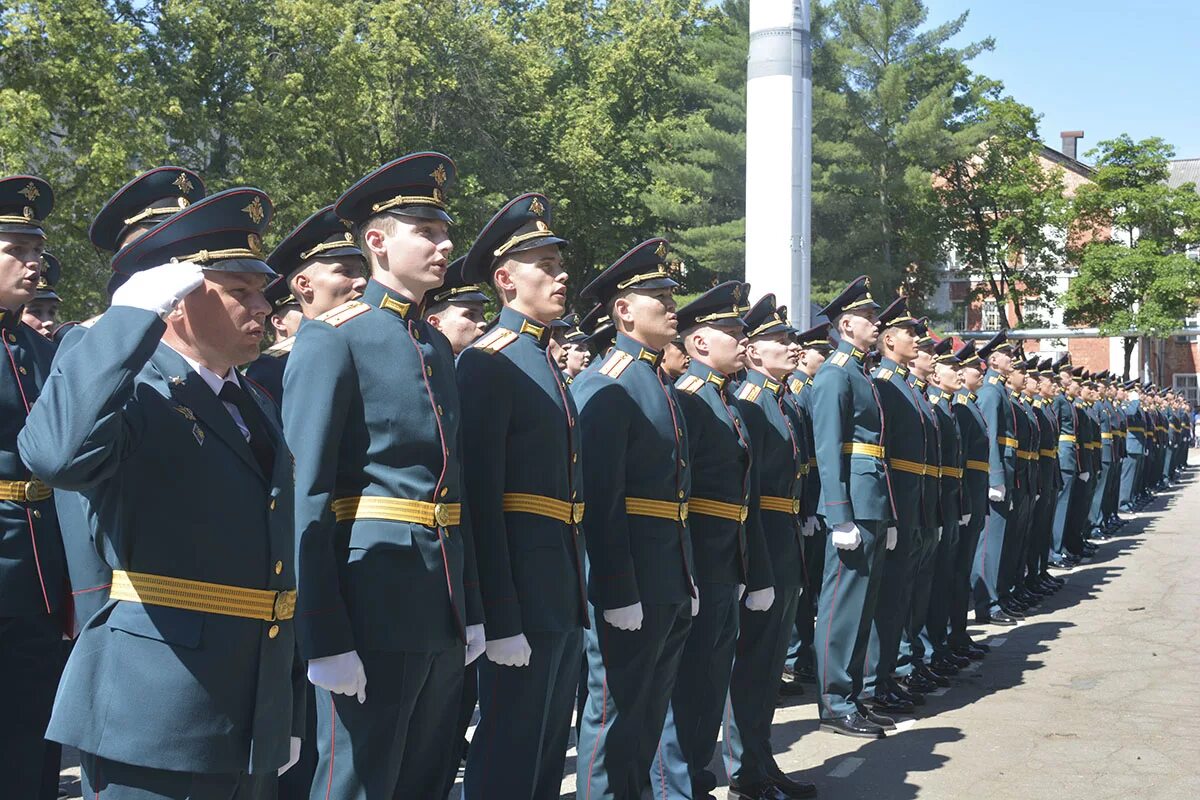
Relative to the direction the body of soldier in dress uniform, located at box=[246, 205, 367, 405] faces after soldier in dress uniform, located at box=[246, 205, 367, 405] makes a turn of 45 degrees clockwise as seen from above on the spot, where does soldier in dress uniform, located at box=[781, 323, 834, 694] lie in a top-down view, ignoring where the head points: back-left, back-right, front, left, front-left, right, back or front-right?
back-left

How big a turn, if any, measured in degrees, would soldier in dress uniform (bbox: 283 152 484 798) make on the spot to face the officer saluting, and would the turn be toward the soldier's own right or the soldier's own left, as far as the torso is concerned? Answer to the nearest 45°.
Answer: approximately 90° to the soldier's own right

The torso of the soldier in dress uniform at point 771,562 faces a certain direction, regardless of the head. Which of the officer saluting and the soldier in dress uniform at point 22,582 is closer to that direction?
the officer saluting
